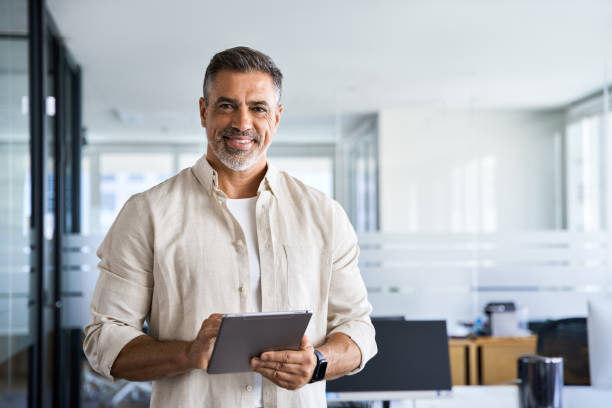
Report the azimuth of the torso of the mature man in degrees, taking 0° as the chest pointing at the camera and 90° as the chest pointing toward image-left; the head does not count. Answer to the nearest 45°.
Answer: approximately 0°

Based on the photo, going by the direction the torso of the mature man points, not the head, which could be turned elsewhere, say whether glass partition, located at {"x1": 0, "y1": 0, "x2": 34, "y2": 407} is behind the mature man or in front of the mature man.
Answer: behind

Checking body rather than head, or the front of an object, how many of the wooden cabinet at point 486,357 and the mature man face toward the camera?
2

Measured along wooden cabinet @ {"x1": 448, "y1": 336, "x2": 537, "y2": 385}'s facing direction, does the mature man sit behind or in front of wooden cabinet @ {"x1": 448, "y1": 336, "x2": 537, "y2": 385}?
in front

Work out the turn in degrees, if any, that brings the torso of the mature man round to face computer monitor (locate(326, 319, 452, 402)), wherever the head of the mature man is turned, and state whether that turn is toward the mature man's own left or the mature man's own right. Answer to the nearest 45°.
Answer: approximately 135° to the mature man's own left
